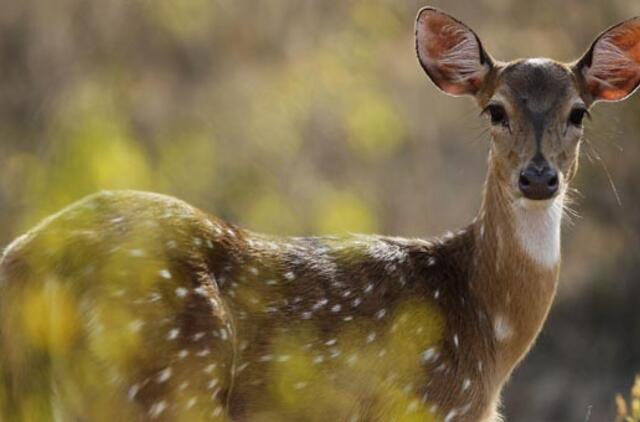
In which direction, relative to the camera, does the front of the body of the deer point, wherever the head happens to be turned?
to the viewer's right
